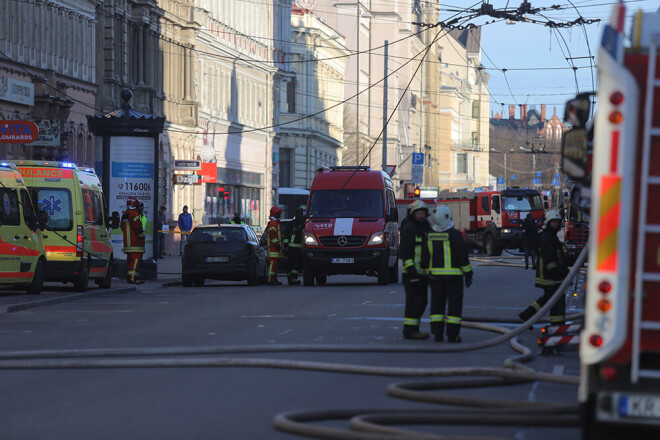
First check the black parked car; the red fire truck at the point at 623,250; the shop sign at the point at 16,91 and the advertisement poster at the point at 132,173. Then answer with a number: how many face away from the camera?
2

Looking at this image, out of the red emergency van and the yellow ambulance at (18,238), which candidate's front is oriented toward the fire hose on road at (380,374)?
the red emergency van

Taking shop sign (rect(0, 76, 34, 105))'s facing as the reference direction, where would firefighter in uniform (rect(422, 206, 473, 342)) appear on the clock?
The firefighter in uniform is roughly at 1 o'clock from the shop sign.

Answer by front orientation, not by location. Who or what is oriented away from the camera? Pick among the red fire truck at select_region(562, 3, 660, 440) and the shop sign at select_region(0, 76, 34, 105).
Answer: the red fire truck

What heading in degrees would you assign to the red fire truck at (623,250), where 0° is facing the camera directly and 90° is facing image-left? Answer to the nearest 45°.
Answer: approximately 180°

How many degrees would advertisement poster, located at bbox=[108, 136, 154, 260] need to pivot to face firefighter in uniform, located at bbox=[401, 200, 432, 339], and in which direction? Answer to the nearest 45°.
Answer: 0° — it already faces them

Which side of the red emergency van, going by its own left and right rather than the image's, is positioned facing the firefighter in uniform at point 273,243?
right

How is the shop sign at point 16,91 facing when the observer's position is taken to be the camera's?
facing the viewer and to the right of the viewer

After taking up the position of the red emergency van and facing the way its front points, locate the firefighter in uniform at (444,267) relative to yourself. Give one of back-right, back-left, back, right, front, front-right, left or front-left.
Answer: front

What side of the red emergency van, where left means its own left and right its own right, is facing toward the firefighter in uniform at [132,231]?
right

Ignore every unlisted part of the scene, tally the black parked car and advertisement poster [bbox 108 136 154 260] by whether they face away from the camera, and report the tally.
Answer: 1

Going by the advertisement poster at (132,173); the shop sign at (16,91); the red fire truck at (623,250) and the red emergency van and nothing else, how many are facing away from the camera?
1

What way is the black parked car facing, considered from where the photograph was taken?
facing away from the viewer
